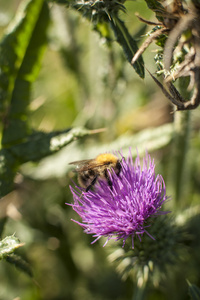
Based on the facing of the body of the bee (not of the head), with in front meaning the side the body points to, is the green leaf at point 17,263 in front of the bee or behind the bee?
behind

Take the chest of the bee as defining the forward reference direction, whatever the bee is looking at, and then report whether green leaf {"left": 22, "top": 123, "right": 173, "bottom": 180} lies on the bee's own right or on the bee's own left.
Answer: on the bee's own left

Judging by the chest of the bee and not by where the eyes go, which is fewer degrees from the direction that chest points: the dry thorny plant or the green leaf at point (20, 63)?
the dry thorny plant

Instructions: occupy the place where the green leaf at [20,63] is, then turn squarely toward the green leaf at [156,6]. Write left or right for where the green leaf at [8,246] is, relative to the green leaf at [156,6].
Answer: right

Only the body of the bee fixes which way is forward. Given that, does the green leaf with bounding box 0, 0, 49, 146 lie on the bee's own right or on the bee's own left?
on the bee's own left

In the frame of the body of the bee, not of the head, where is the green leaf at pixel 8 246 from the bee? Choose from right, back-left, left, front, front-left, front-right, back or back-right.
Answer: back-right

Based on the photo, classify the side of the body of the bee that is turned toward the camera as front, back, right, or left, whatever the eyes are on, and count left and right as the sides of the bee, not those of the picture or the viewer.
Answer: right
